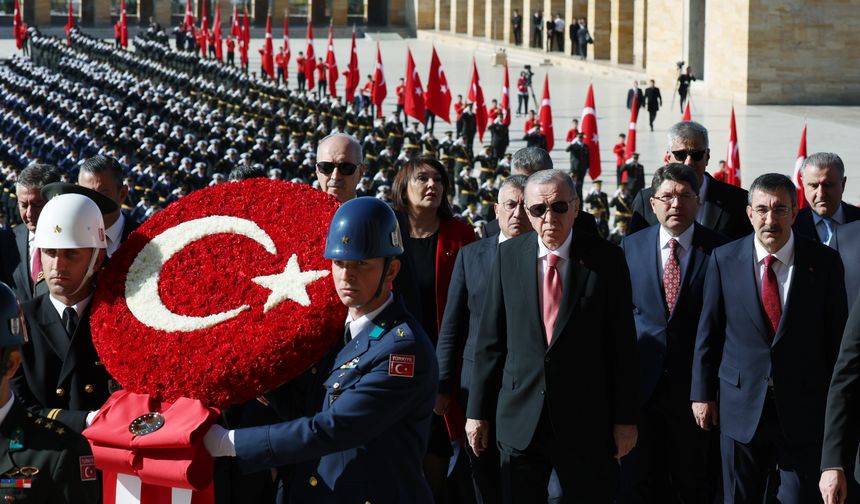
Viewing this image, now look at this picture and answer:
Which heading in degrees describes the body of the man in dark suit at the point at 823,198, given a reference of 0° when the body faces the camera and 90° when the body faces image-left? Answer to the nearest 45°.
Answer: approximately 0°

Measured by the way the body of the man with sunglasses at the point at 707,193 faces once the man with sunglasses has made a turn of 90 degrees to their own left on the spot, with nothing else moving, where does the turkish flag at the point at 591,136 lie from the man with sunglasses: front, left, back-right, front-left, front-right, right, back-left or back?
left

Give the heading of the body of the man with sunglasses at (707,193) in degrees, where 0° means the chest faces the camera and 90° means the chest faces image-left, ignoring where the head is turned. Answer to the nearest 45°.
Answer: approximately 0°

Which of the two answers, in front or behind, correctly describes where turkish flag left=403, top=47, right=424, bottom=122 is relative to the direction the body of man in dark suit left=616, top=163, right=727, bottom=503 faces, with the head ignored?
behind

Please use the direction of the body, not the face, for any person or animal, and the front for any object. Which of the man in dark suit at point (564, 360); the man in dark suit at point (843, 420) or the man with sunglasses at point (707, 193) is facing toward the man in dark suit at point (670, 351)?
the man with sunglasses

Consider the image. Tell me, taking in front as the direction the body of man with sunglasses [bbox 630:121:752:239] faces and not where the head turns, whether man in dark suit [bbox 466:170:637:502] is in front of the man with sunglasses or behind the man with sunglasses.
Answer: in front

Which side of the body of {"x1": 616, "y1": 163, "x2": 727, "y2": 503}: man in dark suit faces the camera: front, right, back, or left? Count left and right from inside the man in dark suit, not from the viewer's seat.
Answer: front

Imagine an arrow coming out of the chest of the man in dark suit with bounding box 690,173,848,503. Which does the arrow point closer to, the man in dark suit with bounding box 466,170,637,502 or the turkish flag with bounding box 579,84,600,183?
the man in dark suit
